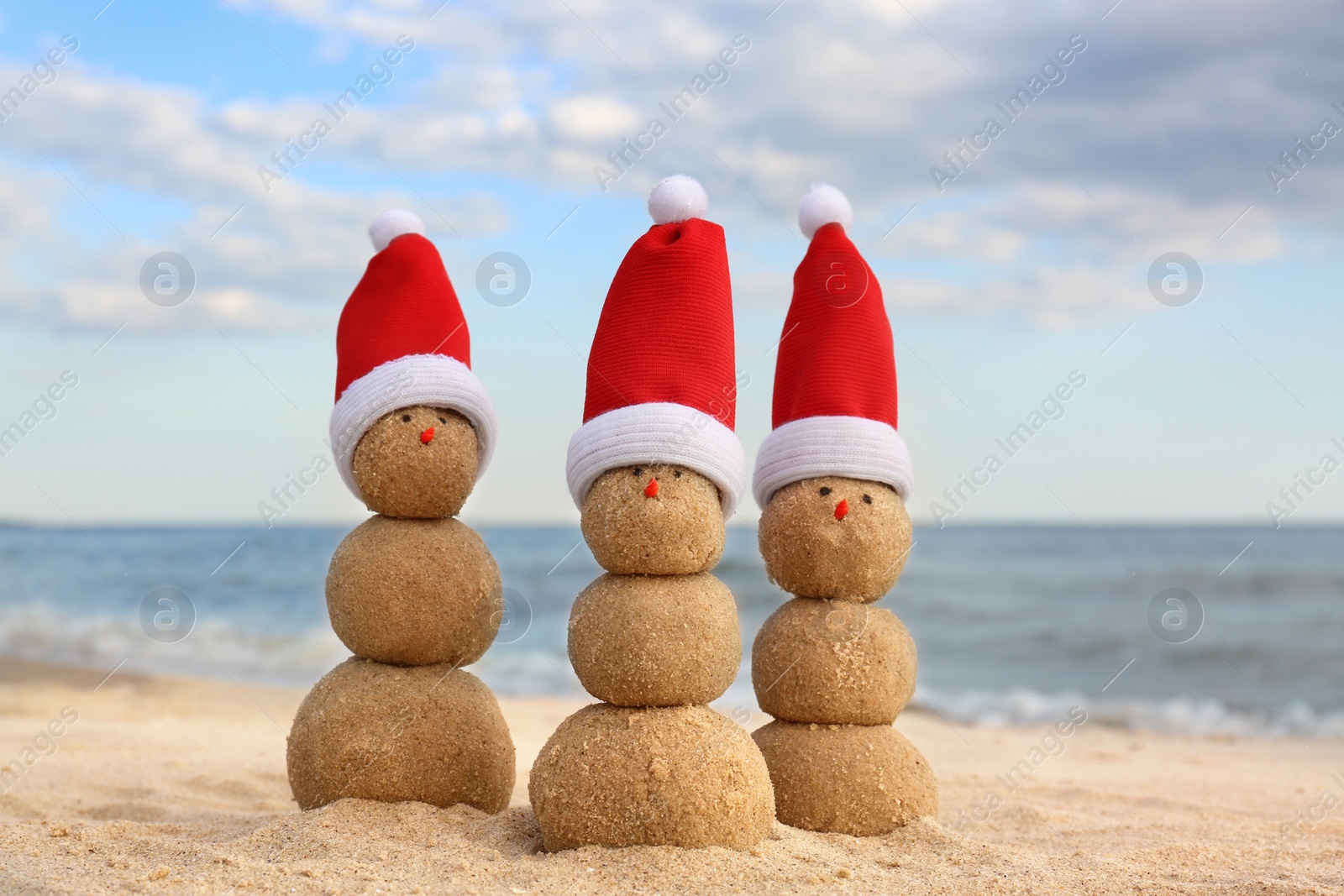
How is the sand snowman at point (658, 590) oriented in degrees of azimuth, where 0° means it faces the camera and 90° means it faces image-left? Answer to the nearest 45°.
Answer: approximately 0°

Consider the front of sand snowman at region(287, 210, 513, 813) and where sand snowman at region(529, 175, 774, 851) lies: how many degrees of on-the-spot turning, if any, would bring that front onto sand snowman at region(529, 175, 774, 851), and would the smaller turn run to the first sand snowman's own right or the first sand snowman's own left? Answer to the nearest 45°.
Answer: approximately 45° to the first sand snowman's own left

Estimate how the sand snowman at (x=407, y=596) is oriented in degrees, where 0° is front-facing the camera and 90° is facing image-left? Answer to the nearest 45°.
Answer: approximately 0°

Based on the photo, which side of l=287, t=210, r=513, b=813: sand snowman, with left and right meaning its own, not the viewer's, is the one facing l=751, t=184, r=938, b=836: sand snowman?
left

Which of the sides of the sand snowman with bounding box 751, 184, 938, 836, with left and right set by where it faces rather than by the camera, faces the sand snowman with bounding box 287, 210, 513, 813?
right
